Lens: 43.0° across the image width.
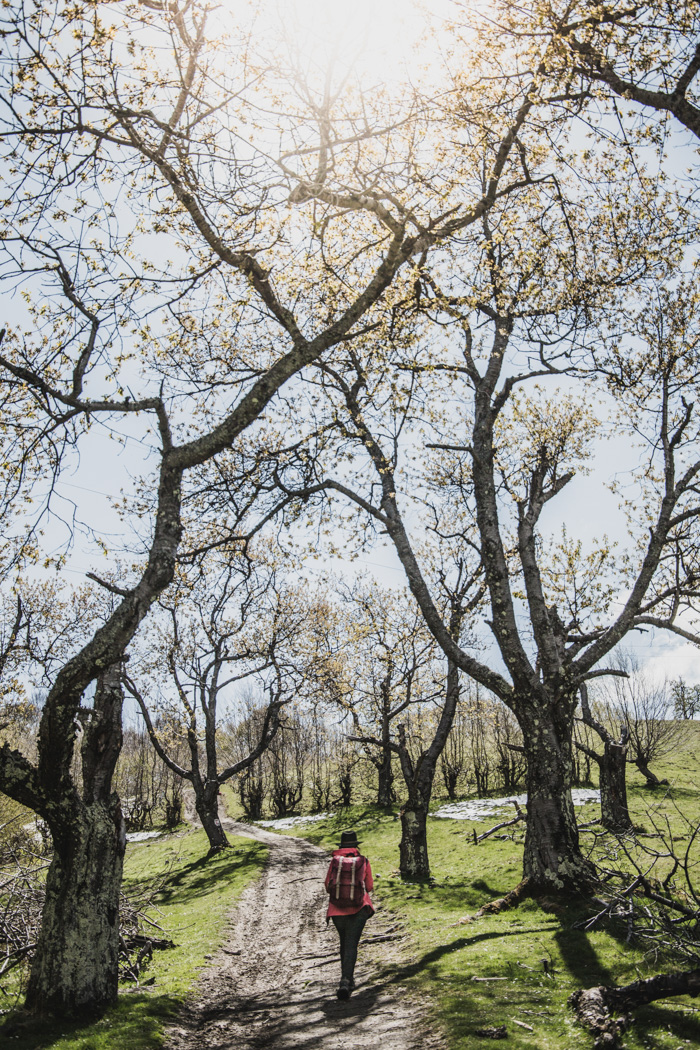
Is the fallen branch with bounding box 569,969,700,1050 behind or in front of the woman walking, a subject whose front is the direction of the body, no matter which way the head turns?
behind

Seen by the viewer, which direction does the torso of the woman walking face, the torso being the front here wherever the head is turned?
away from the camera

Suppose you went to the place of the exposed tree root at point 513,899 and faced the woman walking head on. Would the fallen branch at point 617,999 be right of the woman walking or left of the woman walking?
left

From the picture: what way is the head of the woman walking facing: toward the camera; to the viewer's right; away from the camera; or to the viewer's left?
away from the camera

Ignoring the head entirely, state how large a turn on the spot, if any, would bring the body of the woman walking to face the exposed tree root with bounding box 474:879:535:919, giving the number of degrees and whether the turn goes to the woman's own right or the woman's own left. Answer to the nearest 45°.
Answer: approximately 45° to the woman's own right

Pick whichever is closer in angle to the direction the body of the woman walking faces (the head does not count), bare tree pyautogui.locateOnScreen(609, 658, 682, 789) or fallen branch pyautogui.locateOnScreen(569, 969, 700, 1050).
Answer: the bare tree

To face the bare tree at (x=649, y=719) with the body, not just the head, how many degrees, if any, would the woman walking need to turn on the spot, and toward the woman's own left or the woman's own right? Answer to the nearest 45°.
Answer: approximately 45° to the woman's own right
